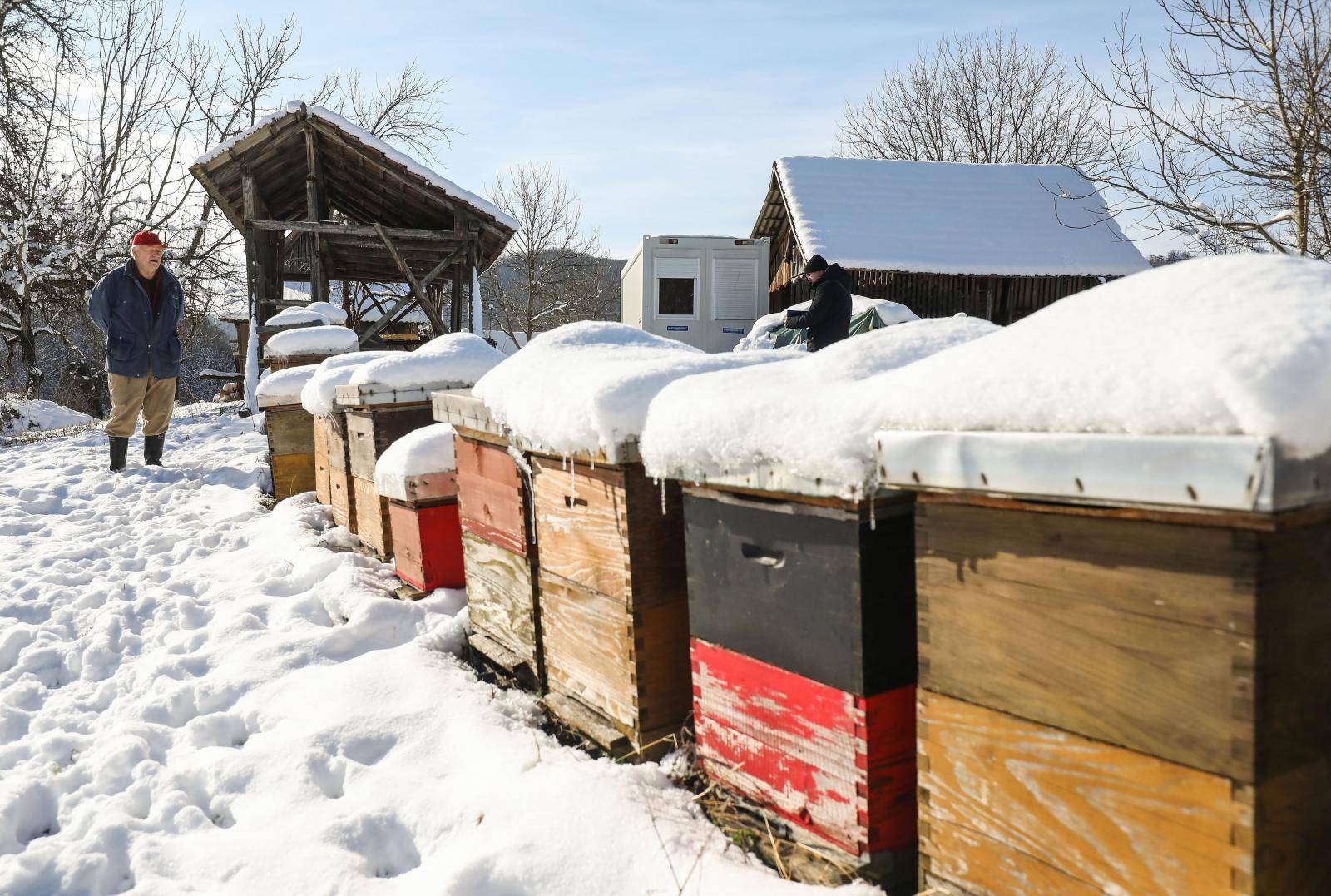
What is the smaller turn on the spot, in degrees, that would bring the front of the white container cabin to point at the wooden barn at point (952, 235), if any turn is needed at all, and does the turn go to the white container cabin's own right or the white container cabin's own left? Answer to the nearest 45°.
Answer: approximately 90° to the white container cabin's own left

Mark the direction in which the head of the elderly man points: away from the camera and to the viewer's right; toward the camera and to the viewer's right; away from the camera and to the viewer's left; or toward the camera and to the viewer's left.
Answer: toward the camera and to the viewer's right

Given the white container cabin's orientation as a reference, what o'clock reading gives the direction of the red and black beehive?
The red and black beehive is roughly at 12 o'clock from the white container cabin.

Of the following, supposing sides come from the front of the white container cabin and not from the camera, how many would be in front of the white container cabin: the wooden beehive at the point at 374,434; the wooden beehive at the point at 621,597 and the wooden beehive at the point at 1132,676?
3

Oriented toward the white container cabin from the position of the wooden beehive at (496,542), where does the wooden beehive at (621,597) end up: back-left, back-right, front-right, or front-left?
back-right

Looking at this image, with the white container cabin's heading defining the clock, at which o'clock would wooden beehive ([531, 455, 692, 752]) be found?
The wooden beehive is roughly at 12 o'clock from the white container cabin.

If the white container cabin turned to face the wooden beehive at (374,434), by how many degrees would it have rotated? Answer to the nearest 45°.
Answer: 0° — it already faces it

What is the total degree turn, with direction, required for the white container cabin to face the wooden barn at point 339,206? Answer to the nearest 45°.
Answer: approximately 45° to its right

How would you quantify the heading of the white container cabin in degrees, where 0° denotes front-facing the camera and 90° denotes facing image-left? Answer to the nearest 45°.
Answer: approximately 0°
